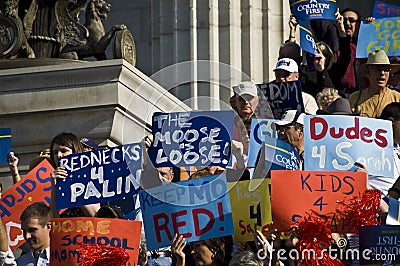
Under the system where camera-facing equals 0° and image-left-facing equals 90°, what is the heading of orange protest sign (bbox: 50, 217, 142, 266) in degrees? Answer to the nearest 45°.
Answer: approximately 0°

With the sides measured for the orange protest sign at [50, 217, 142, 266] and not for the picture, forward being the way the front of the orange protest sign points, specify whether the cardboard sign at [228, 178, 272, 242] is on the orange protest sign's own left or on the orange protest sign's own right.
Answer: on the orange protest sign's own left

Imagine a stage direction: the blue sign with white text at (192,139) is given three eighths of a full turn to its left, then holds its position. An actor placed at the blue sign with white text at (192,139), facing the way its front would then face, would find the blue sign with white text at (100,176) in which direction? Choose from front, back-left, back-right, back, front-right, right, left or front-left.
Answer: back-left
